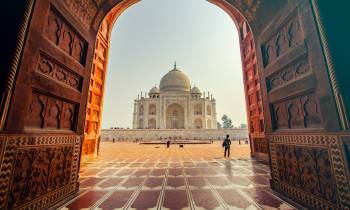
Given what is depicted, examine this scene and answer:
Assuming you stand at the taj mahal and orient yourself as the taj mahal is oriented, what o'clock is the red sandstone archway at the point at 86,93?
The red sandstone archway is roughly at 12 o'clock from the taj mahal.

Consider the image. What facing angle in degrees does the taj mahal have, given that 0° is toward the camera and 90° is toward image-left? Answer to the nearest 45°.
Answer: approximately 0°

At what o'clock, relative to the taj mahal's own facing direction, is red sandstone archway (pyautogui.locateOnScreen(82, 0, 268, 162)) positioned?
The red sandstone archway is roughly at 12 o'clock from the taj mahal.
